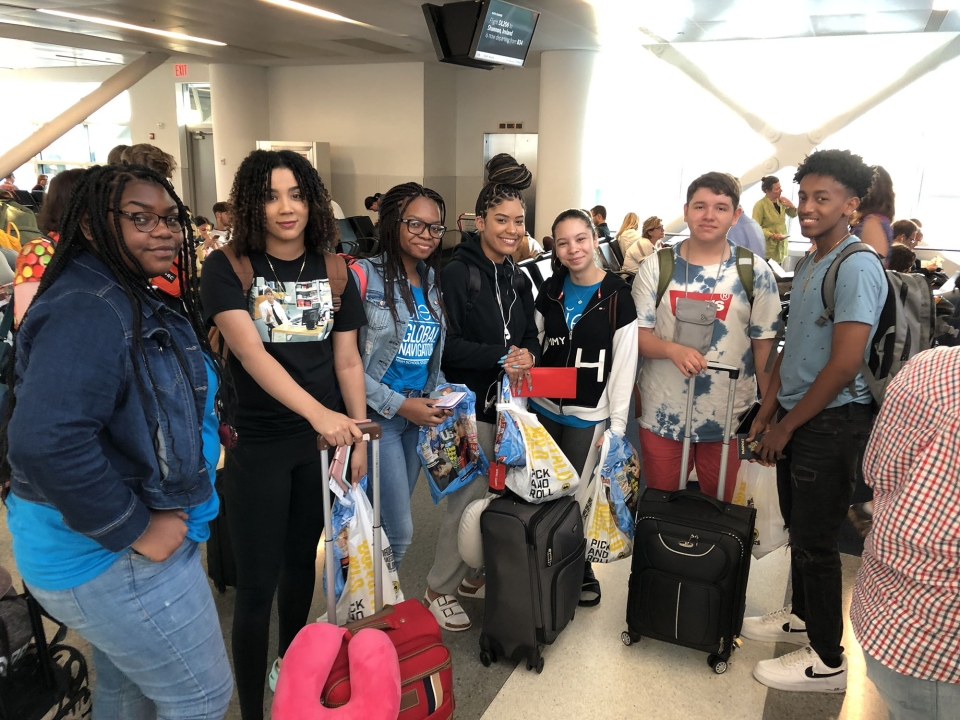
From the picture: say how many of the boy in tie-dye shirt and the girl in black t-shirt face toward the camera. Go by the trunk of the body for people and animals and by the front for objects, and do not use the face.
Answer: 2

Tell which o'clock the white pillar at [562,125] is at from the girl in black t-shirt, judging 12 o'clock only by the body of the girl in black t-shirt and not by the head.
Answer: The white pillar is roughly at 7 o'clock from the girl in black t-shirt.

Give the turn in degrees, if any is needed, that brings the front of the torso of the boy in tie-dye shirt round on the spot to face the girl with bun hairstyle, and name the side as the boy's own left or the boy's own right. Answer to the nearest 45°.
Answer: approximately 90° to the boy's own right

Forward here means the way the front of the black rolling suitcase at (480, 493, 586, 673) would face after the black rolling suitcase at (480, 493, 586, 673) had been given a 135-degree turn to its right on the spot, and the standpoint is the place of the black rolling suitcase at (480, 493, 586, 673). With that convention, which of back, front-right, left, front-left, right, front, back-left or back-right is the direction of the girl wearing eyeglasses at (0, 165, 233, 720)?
front-left

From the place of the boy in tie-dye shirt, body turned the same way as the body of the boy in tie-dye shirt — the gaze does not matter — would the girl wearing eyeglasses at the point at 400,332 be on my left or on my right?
on my right

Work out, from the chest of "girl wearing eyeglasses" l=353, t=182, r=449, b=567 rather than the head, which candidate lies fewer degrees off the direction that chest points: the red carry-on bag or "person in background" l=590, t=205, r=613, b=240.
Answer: the red carry-on bag

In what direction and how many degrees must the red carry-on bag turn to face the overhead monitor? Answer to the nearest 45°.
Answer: approximately 135° to its left

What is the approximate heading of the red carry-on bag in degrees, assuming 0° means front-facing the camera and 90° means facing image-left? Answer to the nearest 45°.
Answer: approximately 315°

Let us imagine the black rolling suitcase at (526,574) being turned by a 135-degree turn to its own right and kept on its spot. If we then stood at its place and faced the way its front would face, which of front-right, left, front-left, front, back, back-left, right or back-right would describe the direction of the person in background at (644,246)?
right

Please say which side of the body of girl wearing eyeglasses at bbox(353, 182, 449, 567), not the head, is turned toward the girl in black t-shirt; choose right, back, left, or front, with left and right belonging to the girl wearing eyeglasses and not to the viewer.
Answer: right
